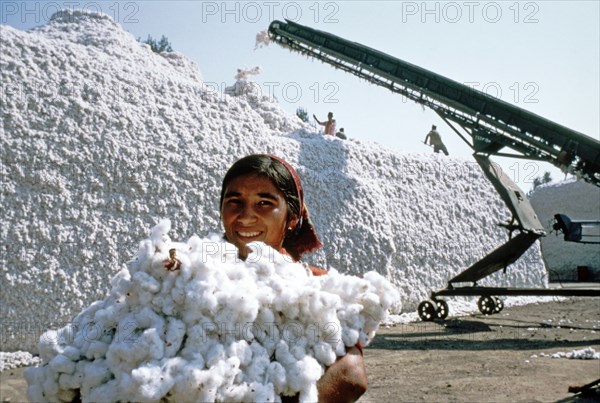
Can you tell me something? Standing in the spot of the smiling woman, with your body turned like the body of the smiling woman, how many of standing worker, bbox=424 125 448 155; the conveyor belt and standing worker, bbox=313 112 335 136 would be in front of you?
0

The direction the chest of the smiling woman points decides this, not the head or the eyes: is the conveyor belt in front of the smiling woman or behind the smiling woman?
behind

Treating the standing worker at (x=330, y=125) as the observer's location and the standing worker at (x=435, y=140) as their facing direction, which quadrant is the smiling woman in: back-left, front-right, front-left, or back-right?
back-right

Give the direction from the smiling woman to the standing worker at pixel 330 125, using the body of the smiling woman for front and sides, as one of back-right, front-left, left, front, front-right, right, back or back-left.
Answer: back-right

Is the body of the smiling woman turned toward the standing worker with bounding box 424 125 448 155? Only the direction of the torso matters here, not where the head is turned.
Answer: no

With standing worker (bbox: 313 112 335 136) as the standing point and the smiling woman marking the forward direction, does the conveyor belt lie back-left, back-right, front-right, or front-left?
front-left

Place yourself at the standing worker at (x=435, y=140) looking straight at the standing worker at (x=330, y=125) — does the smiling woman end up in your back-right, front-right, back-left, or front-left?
front-left
